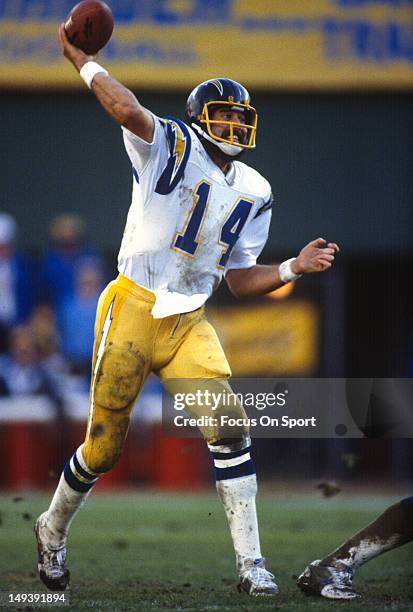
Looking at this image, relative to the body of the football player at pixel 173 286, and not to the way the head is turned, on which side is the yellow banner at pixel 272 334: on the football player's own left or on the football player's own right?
on the football player's own left

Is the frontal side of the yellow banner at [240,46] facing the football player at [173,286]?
yes

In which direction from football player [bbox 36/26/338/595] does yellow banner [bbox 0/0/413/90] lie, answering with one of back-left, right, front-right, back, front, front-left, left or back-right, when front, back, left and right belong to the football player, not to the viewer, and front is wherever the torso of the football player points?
back-left

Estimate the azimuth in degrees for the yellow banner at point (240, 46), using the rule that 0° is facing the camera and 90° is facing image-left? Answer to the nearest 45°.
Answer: approximately 0°

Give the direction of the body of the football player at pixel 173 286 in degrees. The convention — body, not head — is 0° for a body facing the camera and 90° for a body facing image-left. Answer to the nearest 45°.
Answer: approximately 315°
